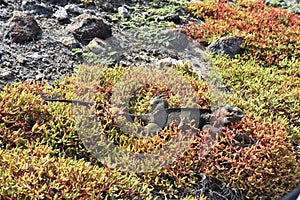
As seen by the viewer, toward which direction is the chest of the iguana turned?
to the viewer's right
